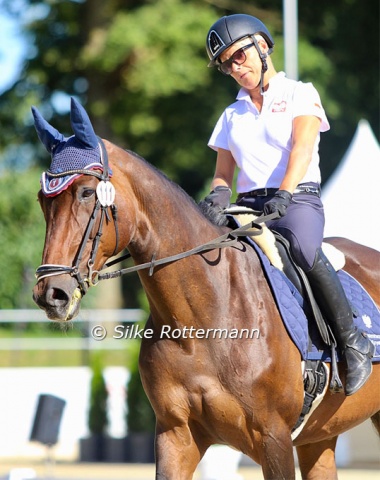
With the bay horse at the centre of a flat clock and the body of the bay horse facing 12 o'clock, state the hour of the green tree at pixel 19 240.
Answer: The green tree is roughly at 4 o'clock from the bay horse.

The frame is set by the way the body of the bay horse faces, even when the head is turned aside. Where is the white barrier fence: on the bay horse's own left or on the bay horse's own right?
on the bay horse's own right

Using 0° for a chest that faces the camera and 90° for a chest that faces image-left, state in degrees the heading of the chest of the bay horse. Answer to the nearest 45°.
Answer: approximately 45°
